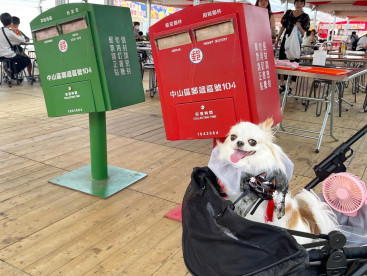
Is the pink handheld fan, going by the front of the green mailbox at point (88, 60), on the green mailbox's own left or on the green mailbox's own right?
on the green mailbox's own left

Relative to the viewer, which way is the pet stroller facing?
to the viewer's left

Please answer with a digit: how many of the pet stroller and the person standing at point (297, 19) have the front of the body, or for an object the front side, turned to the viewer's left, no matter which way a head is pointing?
1

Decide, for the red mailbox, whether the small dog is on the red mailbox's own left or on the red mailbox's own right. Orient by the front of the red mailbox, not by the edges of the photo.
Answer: on the red mailbox's own left

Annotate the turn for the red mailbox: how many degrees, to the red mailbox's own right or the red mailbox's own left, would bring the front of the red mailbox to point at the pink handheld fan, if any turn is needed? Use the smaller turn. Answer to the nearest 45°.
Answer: approximately 90° to the red mailbox's own left

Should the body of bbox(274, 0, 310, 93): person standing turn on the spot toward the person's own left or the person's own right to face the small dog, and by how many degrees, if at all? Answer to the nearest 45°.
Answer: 0° — they already face it

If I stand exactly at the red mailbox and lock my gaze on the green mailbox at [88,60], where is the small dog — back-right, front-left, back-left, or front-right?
back-left

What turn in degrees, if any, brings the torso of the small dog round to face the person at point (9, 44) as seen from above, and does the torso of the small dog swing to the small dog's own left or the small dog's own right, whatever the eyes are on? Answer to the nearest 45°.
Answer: approximately 90° to the small dog's own right
